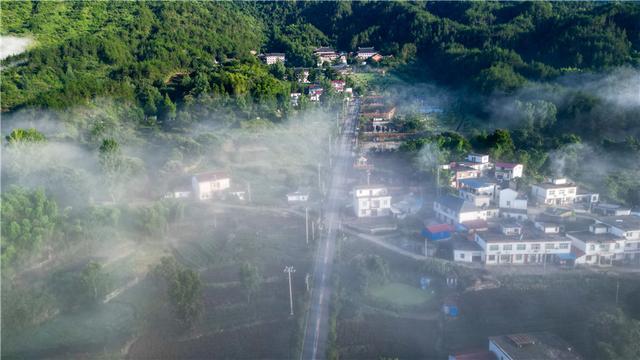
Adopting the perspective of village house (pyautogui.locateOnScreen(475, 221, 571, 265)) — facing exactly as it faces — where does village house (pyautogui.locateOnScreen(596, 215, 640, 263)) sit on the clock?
village house (pyautogui.locateOnScreen(596, 215, 640, 263)) is roughly at 8 o'clock from village house (pyautogui.locateOnScreen(475, 221, 571, 265)).

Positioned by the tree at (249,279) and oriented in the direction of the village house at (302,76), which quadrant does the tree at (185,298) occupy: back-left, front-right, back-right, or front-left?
back-left

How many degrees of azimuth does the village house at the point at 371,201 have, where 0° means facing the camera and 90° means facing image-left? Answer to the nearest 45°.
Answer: approximately 0°

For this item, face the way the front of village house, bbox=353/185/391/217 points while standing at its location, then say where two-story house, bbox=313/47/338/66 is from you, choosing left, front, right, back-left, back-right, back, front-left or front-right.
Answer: back

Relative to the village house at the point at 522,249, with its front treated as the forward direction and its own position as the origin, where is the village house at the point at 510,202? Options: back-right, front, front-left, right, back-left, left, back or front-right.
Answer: back

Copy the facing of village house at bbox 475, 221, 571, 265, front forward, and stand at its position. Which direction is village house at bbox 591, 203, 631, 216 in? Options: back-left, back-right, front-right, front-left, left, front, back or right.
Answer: back-left

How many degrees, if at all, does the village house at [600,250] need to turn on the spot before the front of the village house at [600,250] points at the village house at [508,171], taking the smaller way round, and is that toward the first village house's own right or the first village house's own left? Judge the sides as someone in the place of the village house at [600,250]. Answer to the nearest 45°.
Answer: approximately 135° to the first village house's own right

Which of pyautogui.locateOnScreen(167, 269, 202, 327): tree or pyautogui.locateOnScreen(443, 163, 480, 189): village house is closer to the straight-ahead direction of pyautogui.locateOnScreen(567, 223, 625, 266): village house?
the tree

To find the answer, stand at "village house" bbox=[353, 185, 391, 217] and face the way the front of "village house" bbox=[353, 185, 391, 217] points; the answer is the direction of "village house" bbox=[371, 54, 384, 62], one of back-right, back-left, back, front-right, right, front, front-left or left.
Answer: back

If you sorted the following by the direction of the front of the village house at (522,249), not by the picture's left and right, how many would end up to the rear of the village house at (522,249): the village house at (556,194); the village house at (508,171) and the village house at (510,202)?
3
